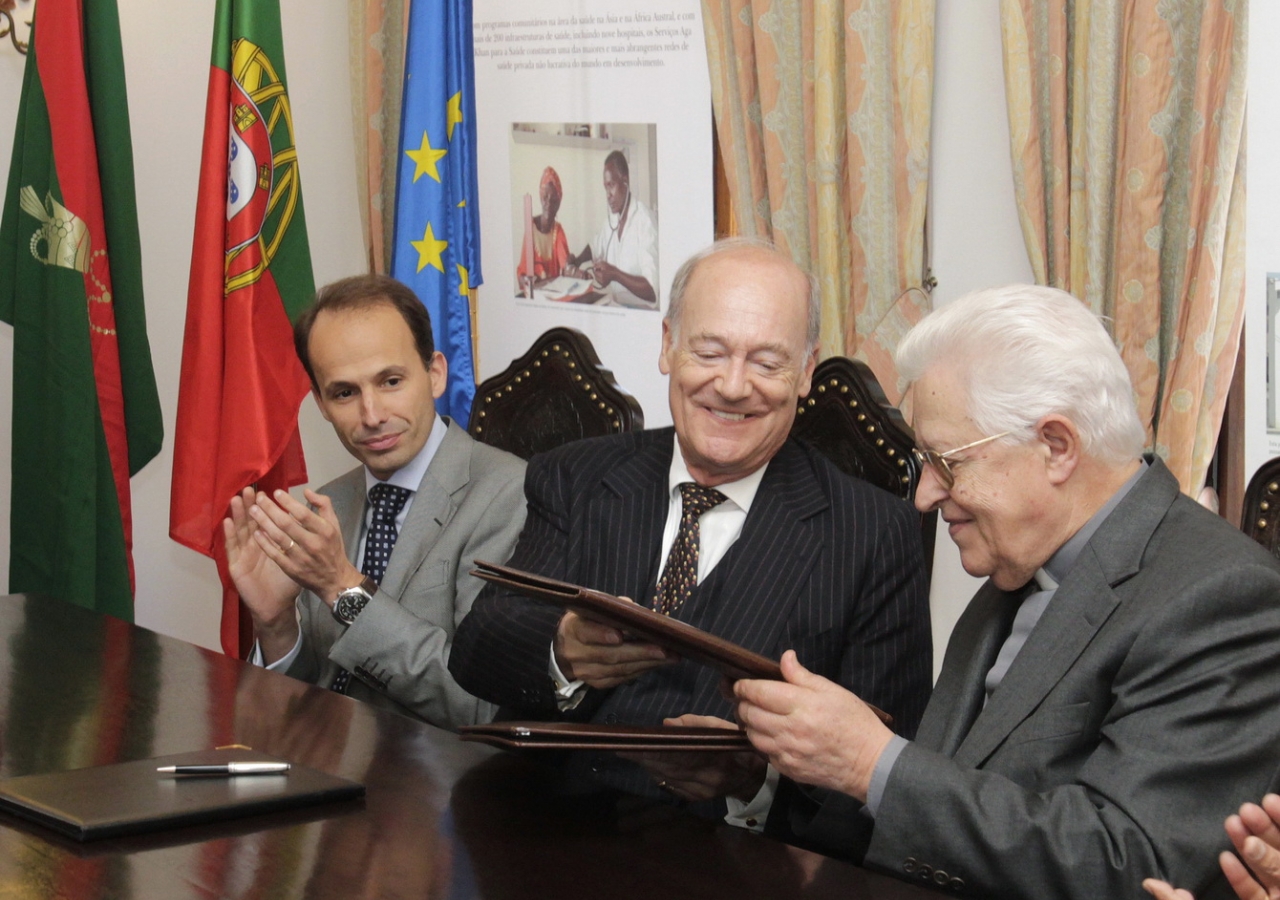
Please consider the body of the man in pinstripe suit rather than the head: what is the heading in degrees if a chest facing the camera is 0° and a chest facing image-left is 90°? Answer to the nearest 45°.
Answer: approximately 0°

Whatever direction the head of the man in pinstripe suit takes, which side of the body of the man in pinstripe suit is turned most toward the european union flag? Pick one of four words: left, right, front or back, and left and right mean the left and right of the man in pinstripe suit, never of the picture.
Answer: back

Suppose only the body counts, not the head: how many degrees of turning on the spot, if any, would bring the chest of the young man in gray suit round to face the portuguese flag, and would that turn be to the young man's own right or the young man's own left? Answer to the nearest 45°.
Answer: approximately 135° to the young man's own right

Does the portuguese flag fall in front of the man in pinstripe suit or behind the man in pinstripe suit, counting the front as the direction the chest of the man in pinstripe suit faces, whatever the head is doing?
behind

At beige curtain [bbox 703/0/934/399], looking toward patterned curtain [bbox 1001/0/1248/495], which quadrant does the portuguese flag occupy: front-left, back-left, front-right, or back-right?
back-right

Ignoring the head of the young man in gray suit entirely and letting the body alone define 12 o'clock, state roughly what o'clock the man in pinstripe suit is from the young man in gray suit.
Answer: The man in pinstripe suit is roughly at 9 o'clock from the young man in gray suit.
